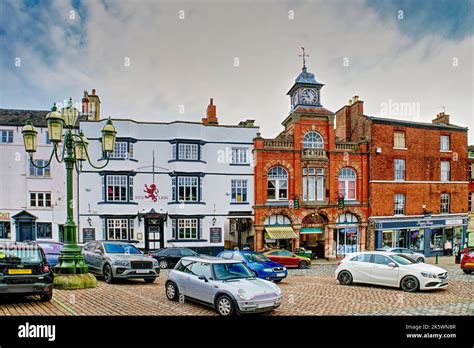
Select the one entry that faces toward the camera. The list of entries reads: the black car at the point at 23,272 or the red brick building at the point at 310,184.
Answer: the red brick building

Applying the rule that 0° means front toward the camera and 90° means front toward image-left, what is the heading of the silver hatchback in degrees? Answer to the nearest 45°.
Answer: approximately 315°

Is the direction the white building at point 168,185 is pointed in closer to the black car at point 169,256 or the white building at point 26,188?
the black car

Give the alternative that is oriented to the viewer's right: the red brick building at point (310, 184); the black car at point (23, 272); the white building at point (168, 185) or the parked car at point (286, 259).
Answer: the parked car

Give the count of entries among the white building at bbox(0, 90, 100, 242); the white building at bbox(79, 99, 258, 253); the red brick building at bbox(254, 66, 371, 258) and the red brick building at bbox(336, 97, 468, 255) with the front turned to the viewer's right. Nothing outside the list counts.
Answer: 0

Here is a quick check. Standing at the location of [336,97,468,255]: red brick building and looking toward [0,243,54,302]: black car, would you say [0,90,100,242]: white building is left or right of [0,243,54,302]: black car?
right

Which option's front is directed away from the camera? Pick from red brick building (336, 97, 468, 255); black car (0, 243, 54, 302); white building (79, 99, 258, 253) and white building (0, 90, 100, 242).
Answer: the black car

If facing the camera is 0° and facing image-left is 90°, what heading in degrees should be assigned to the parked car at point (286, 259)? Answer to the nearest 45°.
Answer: approximately 270°

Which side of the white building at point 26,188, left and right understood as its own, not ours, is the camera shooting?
front

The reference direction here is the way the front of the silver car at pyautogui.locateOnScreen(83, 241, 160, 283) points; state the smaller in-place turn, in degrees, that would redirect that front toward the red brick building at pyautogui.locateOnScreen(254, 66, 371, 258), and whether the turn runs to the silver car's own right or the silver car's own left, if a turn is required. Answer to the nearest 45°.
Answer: approximately 90° to the silver car's own left

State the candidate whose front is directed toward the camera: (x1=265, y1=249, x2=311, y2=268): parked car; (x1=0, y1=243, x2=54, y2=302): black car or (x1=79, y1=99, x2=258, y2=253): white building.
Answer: the white building

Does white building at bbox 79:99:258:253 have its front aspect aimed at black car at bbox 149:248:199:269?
yes

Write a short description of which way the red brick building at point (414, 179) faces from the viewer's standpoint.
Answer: facing the viewer

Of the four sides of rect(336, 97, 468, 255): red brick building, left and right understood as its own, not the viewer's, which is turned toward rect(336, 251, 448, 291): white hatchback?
front

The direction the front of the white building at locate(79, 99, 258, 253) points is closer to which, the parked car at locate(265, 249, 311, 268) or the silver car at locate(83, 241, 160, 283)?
the silver car

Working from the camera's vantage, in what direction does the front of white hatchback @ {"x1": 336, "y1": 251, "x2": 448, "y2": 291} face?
facing the viewer and to the right of the viewer

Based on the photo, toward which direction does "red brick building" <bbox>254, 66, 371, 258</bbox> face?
toward the camera
